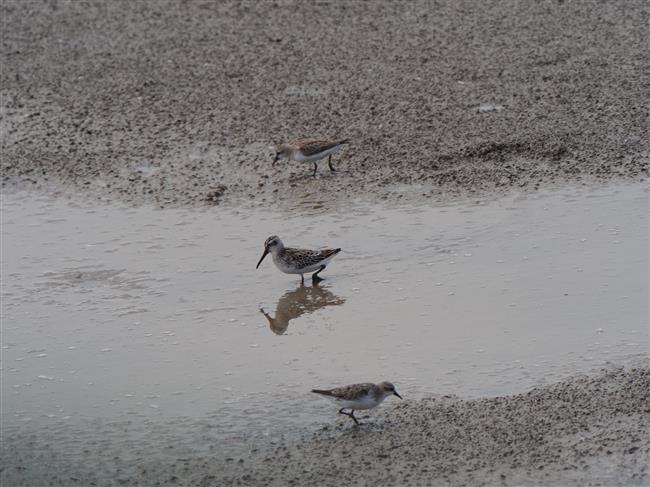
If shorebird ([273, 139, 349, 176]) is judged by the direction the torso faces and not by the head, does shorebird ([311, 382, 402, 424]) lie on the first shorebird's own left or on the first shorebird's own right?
on the first shorebird's own left

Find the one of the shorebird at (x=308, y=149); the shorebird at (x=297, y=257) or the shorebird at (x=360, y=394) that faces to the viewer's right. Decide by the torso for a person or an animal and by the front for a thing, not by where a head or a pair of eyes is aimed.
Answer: the shorebird at (x=360, y=394)

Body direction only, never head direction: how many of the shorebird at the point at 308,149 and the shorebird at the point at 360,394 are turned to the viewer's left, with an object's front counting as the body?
1

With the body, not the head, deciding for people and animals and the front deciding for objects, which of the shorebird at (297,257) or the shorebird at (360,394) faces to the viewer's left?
the shorebird at (297,257)

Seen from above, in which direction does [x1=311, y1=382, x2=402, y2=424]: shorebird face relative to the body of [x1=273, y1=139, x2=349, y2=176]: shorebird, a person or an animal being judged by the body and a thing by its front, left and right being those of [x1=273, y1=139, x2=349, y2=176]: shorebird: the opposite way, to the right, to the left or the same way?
the opposite way

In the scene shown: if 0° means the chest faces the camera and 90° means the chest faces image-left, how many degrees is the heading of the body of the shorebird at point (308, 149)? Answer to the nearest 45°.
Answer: approximately 90°

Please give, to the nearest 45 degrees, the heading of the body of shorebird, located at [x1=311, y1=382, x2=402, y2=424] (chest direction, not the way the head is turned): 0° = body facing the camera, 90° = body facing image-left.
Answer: approximately 270°

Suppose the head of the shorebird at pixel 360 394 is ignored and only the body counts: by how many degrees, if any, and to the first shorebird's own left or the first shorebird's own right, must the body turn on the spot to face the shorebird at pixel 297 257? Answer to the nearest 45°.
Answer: approximately 90° to the first shorebird's own left

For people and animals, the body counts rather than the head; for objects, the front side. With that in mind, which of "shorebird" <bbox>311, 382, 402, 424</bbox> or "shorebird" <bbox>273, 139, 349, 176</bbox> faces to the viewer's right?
"shorebird" <bbox>311, 382, 402, 424</bbox>

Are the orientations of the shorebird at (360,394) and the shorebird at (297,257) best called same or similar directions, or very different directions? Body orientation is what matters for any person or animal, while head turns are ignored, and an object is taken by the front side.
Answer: very different directions

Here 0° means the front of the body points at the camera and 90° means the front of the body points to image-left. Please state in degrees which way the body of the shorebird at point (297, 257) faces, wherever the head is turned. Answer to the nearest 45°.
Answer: approximately 90°
